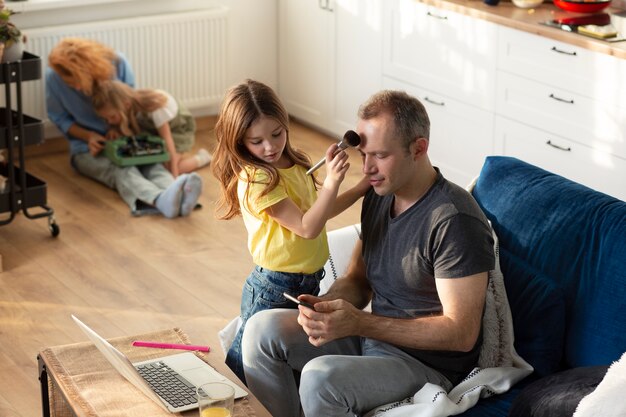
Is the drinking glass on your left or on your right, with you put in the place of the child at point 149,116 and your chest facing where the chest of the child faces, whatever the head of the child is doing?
on your left

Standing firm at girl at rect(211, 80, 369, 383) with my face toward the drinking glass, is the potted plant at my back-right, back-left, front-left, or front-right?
back-right

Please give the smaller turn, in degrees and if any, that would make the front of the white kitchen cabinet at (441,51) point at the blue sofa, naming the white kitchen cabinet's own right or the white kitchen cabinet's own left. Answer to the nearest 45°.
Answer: approximately 45° to the white kitchen cabinet's own left

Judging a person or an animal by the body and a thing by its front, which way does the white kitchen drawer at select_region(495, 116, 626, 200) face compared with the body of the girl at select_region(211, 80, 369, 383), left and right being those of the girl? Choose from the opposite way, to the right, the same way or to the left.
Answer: to the right

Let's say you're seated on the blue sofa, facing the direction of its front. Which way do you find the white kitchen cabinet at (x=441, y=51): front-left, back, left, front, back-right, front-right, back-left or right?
back-right

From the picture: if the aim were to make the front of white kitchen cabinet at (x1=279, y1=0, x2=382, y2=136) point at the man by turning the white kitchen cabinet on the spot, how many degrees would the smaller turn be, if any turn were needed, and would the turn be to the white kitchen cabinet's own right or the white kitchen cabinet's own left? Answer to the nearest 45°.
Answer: approximately 45° to the white kitchen cabinet's own left

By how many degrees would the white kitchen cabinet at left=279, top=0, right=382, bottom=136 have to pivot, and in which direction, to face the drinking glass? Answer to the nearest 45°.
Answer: approximately 45° to its left

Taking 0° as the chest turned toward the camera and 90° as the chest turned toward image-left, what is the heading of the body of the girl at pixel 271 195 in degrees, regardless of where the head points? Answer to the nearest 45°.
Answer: approximately 315°
